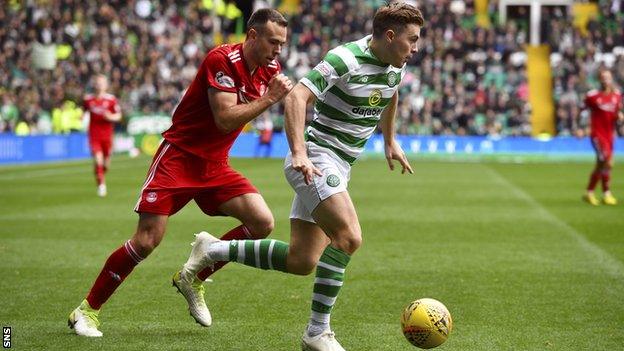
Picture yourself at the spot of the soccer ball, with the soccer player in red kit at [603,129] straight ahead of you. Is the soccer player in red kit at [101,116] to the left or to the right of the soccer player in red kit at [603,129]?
left

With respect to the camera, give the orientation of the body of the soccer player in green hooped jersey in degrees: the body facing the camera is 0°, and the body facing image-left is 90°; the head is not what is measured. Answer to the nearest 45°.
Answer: approximately 315°

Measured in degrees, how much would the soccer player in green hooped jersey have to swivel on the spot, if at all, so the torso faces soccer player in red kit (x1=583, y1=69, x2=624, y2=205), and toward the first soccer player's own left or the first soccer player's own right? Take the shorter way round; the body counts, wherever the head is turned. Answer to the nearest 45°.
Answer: approximately 90° to the first soccer player's own left

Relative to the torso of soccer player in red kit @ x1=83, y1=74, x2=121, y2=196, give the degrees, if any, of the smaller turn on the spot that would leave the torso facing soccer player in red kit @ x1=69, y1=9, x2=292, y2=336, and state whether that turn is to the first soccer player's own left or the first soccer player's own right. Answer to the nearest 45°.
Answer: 0° — they already face them

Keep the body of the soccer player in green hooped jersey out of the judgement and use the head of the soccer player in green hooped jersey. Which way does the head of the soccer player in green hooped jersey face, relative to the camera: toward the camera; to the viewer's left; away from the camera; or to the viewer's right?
to the viewer's right

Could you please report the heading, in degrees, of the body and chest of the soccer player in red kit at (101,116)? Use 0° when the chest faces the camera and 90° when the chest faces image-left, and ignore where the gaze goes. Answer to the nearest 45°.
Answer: approximately 0°

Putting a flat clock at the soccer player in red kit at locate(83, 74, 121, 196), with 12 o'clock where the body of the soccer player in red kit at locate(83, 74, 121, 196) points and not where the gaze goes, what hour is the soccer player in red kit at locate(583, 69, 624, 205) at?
the soccer player in red kit at locate(583, 69, 624, 205) is roughly at 10 o'clock from the soccer player in red kit at locate(83, 74, 121, 196).

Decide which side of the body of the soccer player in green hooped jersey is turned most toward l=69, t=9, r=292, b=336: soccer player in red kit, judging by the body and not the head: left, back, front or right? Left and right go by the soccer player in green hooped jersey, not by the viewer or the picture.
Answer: back

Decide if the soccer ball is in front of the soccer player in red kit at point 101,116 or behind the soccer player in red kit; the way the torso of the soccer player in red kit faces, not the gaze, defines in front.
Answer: in front
